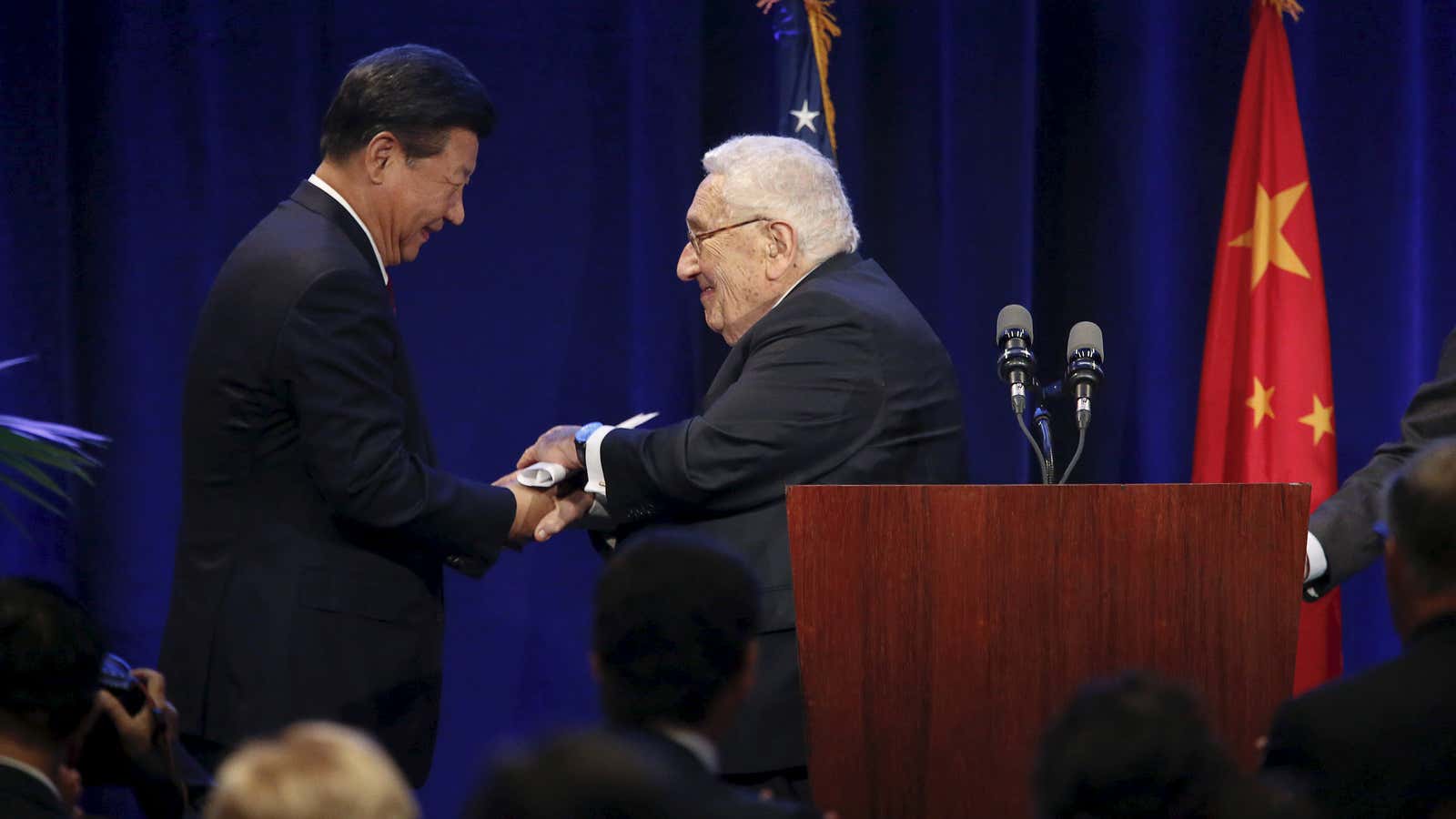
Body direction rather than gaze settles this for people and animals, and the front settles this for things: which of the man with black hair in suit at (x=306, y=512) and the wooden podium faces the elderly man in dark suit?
the man with black hair in suit

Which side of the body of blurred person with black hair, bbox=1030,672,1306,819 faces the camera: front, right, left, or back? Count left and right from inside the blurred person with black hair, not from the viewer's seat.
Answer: back

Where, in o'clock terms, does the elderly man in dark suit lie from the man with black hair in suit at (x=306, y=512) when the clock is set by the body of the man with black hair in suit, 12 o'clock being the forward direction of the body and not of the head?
The elderly man in dark suit is roughly at 12 o'clock from the man with black hair in suit.

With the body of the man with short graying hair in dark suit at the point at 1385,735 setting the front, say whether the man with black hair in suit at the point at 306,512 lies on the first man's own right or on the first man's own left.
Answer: on the first man's own left

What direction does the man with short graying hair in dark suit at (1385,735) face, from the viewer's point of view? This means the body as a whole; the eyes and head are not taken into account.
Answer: away from the camera

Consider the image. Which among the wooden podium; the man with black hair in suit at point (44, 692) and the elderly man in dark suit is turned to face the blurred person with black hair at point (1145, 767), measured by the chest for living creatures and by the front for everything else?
the wooden podium

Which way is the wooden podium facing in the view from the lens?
facing the viewer

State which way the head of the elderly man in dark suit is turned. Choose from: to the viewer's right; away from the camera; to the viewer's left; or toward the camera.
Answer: to the viewer's left

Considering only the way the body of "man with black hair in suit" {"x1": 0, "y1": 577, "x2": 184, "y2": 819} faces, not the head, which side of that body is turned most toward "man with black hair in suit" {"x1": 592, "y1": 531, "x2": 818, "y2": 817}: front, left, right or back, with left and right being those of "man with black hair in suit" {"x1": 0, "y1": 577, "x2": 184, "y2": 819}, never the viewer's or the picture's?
right

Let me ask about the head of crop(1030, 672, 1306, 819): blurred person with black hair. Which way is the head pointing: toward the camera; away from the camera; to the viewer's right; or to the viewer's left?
away from the camera

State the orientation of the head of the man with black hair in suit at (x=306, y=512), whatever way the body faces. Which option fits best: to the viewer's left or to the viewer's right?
to the viewer's right

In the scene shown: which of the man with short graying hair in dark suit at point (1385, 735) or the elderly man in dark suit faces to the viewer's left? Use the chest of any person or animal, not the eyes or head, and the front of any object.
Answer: the elderly man in dark suit

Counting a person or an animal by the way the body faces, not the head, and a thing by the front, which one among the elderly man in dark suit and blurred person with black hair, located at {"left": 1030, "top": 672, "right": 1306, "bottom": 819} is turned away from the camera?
the blurred person with black hair

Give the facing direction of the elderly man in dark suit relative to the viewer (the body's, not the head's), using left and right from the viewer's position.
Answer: facing to the left of the viewer

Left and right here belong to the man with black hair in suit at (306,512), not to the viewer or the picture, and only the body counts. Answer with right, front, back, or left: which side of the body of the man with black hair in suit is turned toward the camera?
right
